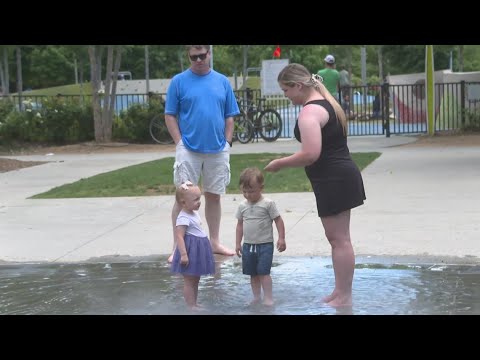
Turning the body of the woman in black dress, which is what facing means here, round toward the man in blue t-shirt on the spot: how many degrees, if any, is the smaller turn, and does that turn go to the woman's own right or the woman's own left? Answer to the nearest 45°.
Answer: approximately 45° to the woman's own right

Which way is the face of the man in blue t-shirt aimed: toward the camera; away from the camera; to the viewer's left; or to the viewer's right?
toward the camera

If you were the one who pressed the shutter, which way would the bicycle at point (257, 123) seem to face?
facing the viewer and to the left of the viewer

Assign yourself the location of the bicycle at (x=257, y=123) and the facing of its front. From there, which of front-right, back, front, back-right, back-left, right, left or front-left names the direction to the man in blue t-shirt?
front-left

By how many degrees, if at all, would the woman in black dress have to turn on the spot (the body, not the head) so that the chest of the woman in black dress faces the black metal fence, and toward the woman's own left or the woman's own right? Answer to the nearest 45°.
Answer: approximately 90° to the woman's own right

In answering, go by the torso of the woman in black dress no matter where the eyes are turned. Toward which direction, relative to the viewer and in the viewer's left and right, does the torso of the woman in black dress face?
facing to the left of the viewer

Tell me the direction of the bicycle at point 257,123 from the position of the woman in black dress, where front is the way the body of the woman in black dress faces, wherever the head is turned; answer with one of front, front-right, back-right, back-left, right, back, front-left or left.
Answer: right

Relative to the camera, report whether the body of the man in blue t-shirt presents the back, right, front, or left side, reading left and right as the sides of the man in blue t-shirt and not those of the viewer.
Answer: front

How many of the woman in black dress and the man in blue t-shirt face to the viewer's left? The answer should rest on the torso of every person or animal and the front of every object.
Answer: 1

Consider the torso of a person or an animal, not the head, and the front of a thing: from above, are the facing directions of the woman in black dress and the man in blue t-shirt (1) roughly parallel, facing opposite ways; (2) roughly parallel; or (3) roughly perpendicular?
roughly perpendicular

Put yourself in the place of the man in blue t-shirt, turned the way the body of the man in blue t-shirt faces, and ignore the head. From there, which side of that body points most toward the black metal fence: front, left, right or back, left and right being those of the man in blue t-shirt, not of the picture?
back

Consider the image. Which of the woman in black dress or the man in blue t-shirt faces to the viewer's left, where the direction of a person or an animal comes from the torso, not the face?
the woman in black dress
